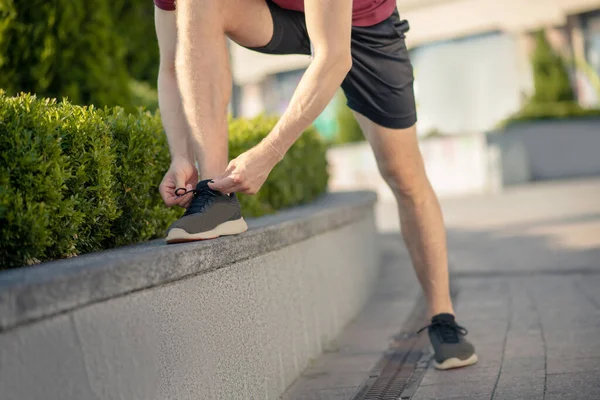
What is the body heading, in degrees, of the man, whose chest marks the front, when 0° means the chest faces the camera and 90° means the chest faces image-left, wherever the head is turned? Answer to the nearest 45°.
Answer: approximately 45°

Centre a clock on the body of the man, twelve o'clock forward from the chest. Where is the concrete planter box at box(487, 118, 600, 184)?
The concrete planter box is roughly at 5 o'clock from the man.

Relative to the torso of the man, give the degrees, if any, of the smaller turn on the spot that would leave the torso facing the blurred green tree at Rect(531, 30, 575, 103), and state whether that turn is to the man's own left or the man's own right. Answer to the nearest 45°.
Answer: approximately 135° to the man's own right

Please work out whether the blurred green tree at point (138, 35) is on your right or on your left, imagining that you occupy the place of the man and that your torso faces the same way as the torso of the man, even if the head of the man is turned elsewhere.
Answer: on your right

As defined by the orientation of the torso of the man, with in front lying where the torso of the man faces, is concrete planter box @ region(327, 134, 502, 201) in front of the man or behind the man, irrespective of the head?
behind

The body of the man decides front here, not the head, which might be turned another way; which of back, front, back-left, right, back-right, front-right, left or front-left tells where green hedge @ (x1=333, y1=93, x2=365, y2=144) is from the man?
back-right

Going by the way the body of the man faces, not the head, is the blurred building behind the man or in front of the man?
behind
